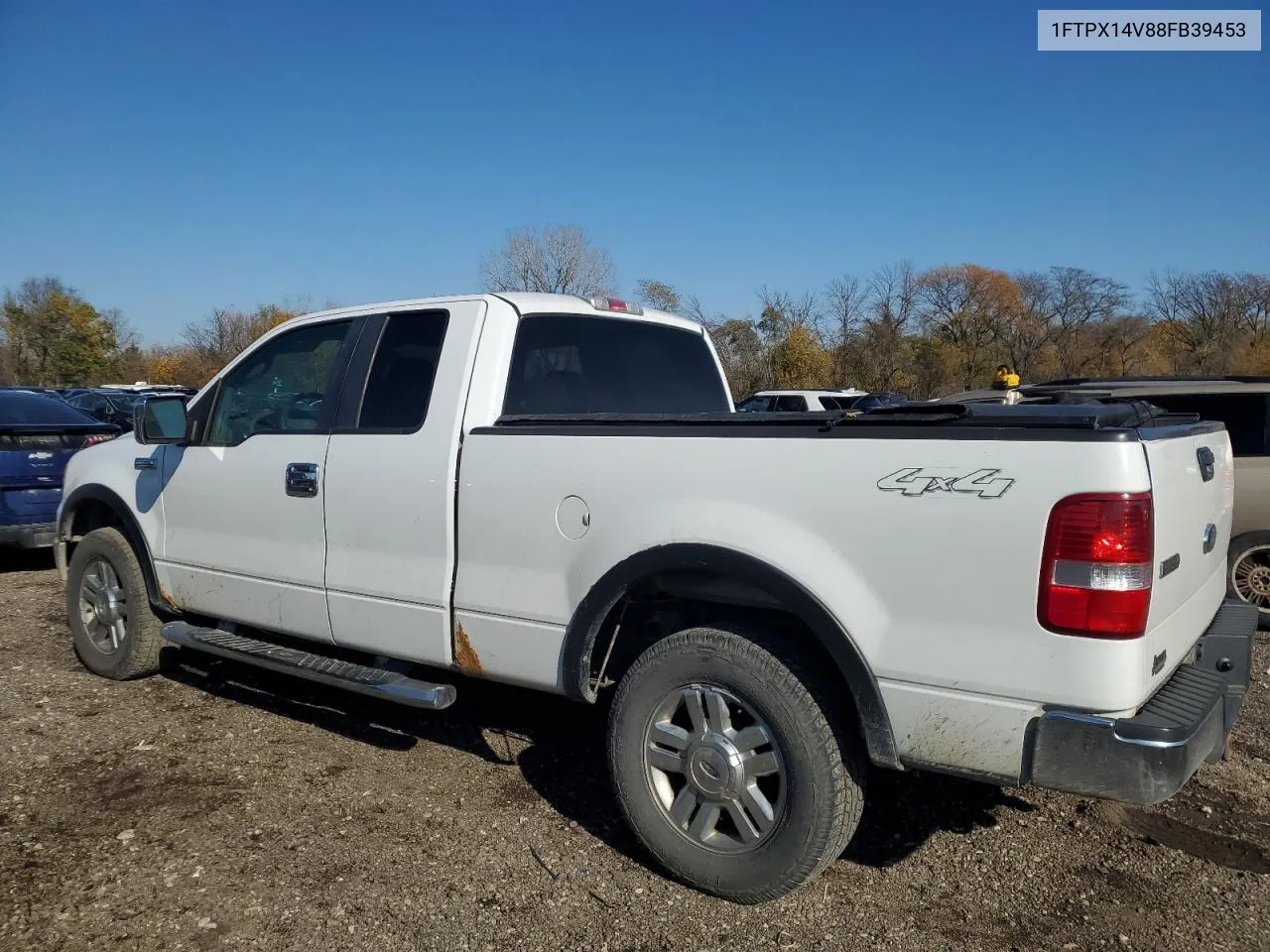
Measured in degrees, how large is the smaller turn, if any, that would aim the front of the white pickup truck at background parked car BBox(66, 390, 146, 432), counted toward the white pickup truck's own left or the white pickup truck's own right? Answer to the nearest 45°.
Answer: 0° — it already faces it

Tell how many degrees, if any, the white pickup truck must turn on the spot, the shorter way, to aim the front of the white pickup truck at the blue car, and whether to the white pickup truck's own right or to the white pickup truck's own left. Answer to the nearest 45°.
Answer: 0° — it already faces it

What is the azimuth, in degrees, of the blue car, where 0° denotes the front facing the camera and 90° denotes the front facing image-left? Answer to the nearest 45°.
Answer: approximately 180°

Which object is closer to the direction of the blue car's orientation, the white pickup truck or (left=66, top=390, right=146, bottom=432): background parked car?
the background parked car

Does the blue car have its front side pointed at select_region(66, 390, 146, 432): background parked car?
yes

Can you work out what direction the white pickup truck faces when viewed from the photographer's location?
facing away from the viewer and to the left of the viewer

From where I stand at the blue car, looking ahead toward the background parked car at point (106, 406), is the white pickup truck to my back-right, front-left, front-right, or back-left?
back-right
